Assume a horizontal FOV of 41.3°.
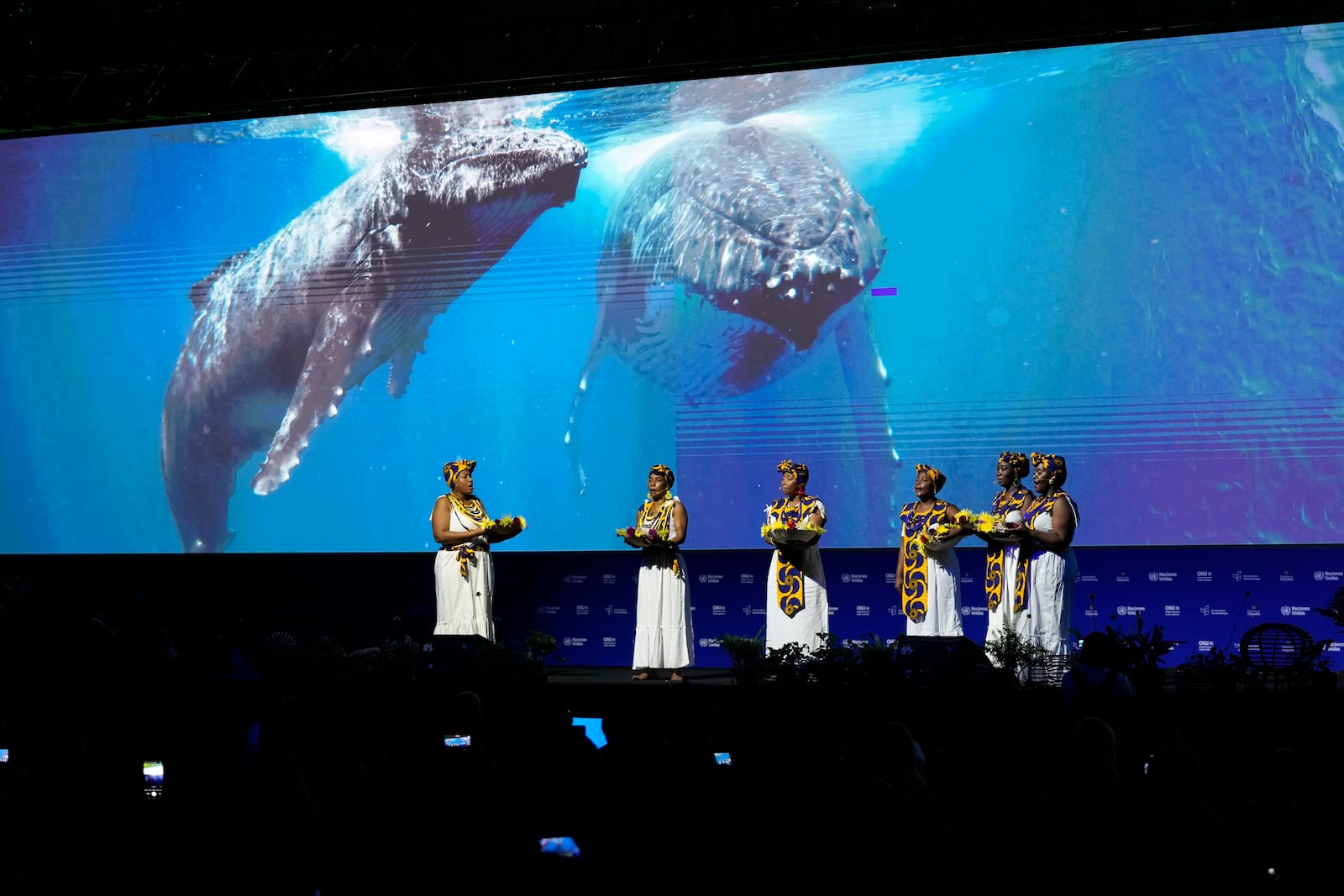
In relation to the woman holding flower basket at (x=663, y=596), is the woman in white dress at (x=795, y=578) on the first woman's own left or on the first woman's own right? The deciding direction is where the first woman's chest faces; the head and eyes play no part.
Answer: on the first woman's own left

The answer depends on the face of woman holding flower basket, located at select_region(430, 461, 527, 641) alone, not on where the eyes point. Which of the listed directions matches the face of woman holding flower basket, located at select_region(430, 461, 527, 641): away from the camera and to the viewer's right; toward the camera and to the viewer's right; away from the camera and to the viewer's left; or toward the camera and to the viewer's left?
toward the camera and to the viewer's right

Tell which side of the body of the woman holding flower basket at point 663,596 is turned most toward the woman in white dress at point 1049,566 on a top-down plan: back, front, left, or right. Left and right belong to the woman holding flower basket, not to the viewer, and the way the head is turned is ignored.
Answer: left

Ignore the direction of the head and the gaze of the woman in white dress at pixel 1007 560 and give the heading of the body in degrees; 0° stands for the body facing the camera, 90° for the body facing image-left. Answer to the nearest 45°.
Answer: approximately 45°

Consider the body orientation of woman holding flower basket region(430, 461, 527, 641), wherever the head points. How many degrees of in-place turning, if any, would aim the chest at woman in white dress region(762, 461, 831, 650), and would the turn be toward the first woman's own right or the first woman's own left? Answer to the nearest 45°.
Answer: approximately 45° to the first woman's own left

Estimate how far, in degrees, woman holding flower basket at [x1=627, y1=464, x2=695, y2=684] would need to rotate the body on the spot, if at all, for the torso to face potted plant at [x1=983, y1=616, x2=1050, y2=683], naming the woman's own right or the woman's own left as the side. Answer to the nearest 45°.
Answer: approximately 90° to the woman's own left

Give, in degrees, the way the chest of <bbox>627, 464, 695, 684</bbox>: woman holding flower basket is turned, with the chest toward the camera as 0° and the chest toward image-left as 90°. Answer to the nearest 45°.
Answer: approximately 45°

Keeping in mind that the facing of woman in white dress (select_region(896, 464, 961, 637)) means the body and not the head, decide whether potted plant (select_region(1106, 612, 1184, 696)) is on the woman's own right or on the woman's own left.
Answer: on the woman's own left

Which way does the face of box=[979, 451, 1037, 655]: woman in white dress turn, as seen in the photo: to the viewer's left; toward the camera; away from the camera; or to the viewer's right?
to the viewer's left

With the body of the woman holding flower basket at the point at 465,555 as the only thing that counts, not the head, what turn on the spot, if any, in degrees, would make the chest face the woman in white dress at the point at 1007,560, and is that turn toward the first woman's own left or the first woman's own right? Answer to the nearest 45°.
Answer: approximately 45° to the first woman's own left

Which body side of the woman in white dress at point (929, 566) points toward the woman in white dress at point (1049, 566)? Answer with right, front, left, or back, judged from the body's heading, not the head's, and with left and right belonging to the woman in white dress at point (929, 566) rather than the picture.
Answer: left

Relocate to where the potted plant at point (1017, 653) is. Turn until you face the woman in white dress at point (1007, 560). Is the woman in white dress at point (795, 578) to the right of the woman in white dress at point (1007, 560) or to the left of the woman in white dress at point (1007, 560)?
left

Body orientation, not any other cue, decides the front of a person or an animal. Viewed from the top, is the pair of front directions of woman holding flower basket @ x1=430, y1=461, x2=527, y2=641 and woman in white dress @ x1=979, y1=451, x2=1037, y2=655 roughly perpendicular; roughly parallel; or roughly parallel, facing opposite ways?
roughly perpendicular
